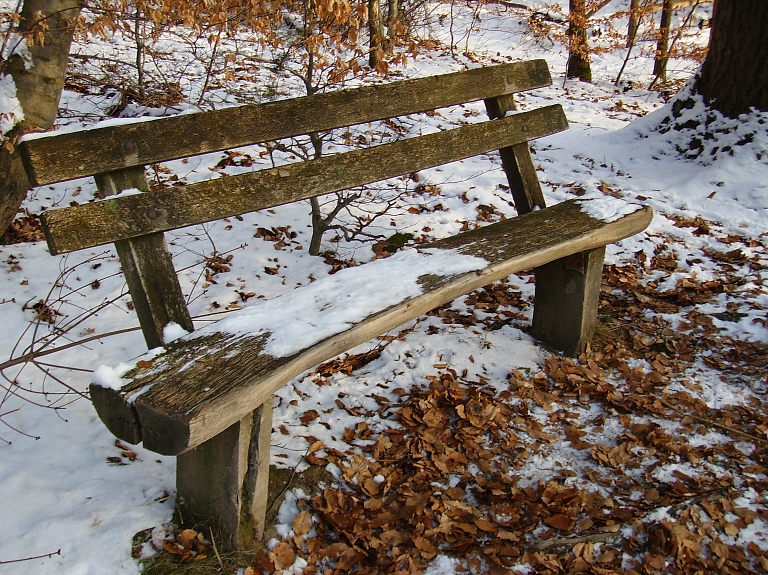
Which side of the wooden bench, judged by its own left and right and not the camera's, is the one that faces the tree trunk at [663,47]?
left

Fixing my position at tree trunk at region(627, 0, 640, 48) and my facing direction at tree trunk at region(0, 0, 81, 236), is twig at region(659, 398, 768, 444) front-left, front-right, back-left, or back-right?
front-left

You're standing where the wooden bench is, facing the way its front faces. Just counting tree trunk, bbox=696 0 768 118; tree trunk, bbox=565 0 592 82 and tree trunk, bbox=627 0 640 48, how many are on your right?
0

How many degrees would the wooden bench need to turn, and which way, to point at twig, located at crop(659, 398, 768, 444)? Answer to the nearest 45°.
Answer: approximately 45° to its left

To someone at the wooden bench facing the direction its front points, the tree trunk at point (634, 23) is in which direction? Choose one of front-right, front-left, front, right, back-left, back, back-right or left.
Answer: left

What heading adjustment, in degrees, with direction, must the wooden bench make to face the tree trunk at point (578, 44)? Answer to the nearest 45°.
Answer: approximately 90° to its left

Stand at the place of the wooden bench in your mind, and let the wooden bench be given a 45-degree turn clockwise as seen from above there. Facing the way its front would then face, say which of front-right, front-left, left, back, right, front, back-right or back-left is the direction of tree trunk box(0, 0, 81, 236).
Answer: back-right

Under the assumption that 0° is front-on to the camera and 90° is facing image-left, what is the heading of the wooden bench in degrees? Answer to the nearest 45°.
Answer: approximately 315°

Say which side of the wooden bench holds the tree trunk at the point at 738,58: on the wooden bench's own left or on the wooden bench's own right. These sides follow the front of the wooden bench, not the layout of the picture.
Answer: on the wooden bench's own left

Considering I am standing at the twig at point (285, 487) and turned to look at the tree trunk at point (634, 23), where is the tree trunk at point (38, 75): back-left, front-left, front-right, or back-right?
front-left

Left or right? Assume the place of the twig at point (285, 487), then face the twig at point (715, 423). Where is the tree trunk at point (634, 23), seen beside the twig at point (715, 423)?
left

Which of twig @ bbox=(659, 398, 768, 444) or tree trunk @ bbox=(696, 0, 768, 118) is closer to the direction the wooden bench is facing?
the twig
